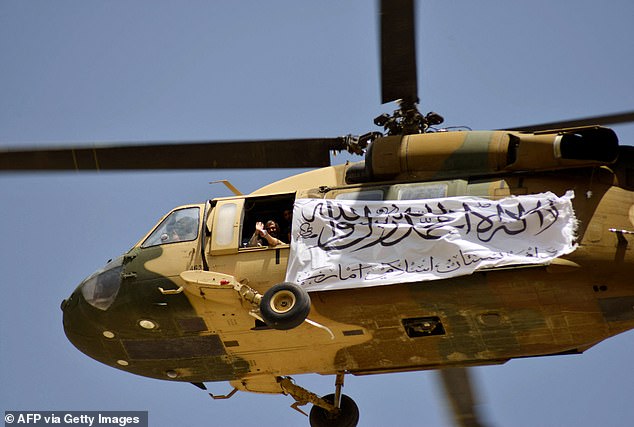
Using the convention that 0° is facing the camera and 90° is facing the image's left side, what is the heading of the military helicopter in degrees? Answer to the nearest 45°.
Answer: approximately 90°
